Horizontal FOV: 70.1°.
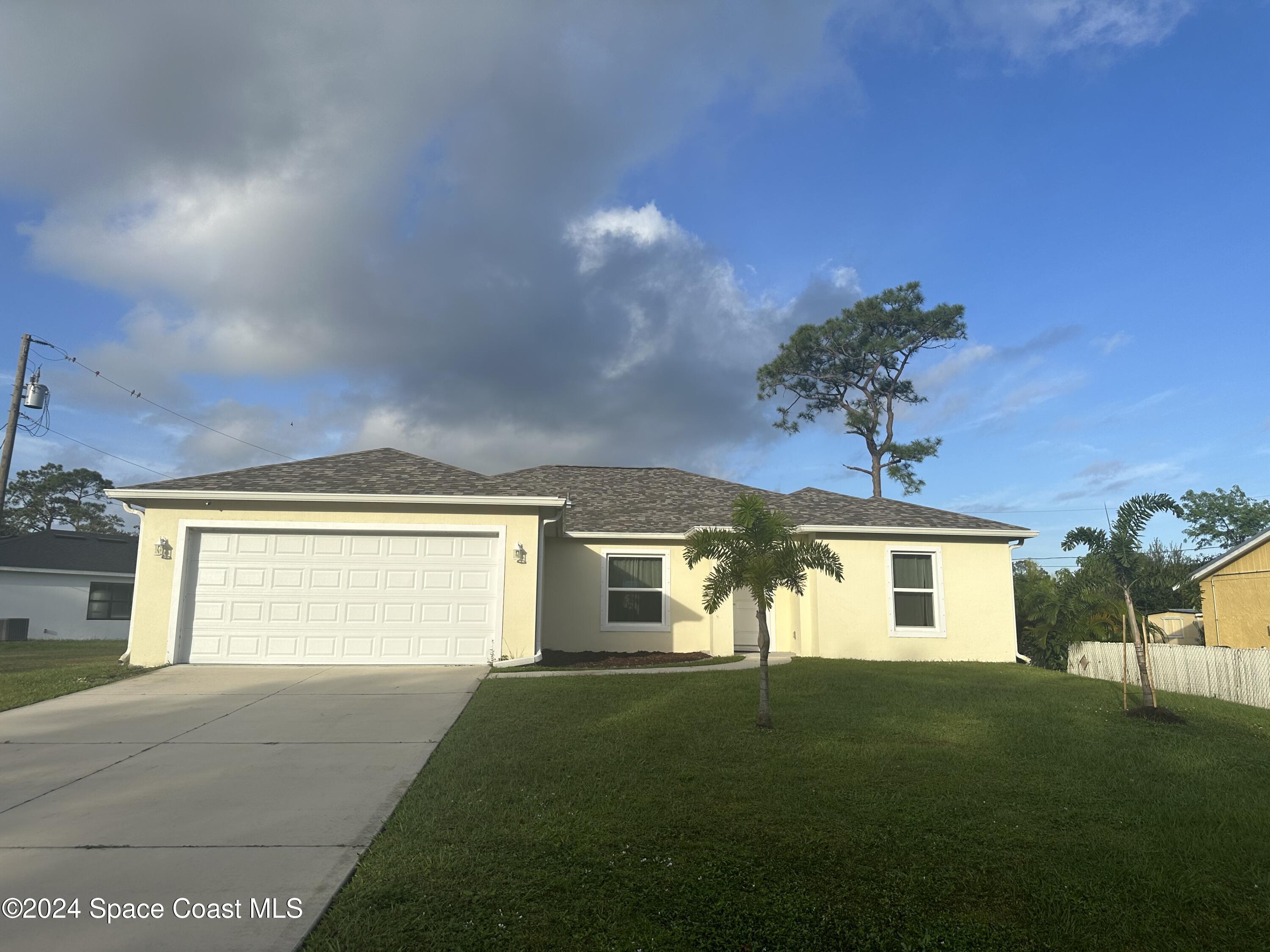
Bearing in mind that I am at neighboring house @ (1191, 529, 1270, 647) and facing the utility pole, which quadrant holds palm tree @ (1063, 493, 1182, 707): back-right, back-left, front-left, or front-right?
front-left

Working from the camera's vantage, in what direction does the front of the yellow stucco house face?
facing the viewer

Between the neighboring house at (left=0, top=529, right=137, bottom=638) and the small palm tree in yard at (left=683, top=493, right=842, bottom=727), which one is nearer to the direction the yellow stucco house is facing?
the small palm tree in yard

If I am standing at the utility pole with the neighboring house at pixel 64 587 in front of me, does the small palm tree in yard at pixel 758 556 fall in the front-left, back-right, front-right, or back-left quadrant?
back-right

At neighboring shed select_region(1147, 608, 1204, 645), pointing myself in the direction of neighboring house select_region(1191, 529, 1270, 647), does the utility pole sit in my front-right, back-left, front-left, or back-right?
front-right

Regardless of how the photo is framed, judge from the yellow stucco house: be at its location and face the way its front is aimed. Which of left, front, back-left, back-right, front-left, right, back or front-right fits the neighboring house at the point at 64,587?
back-right

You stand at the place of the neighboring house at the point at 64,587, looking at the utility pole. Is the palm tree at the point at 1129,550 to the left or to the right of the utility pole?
left

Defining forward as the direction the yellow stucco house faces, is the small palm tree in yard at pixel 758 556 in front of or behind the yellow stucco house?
in front

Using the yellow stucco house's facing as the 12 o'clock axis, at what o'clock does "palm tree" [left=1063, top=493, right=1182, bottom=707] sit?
The palm tree is roughly at 10 o'clock from the yellow stucco house.

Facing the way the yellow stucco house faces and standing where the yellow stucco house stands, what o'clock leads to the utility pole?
The utility pole is roughly at 4 o'clock from the yellow stucco house.

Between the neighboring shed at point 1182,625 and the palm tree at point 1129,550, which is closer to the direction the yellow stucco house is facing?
the palm tree

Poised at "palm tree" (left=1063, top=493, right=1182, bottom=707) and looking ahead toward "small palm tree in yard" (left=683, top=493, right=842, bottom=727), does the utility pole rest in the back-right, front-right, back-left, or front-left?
front-right

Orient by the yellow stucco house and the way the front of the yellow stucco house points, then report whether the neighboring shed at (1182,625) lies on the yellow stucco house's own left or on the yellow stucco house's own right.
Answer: on the yellow stucco house's own left

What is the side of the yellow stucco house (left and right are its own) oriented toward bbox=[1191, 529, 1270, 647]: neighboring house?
left
